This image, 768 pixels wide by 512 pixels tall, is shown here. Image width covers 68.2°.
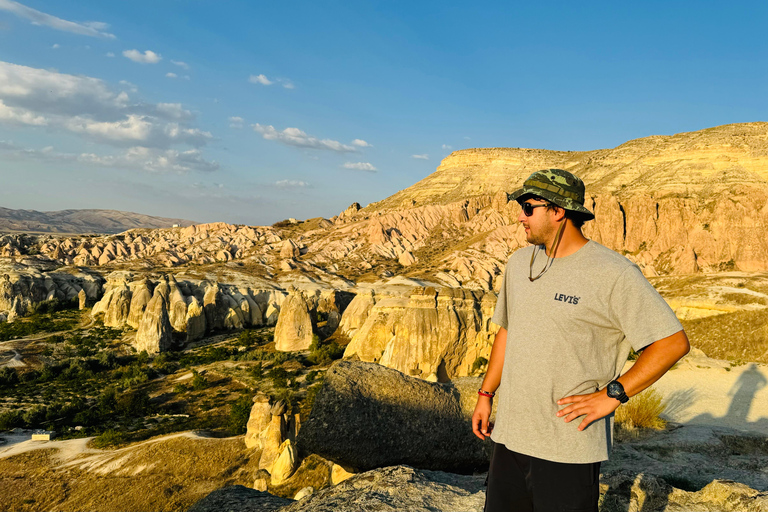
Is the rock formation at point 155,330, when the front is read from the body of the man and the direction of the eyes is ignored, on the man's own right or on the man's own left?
on the man's own right

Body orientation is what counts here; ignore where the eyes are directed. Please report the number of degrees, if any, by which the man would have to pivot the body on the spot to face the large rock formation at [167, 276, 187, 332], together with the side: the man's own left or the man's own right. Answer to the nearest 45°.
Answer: approximately 90° to the man's own right

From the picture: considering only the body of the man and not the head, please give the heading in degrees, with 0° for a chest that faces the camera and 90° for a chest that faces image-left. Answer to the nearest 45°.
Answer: approximately 45°

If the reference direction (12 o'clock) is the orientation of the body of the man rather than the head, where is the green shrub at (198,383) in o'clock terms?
The green shrub is roughly at 3 o'clock from the man.

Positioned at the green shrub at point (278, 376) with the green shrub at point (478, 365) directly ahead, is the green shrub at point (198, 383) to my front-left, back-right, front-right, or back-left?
back-right

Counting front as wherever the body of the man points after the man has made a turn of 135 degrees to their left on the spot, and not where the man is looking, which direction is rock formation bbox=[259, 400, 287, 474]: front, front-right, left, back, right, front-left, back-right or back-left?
back-left

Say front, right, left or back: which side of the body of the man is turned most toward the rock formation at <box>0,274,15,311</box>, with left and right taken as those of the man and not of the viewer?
right

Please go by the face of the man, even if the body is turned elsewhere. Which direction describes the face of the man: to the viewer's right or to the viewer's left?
to the viewer's left

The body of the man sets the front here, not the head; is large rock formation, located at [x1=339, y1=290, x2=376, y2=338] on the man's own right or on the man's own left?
on the man's own right
